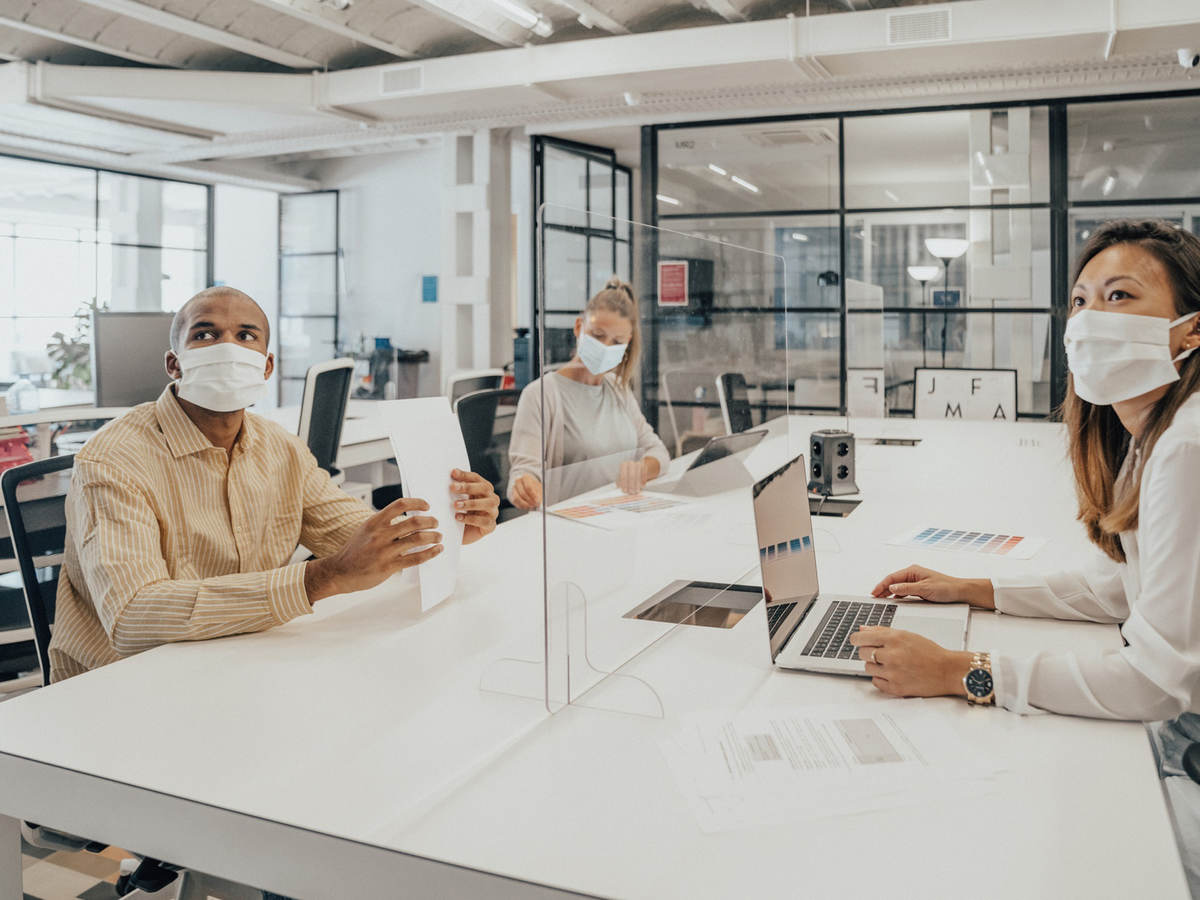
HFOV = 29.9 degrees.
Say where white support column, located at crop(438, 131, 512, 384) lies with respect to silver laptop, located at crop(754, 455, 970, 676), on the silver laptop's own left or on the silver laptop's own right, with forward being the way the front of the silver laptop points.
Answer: on the silver laptop's own left

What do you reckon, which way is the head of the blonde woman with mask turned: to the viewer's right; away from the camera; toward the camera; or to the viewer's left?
toward the camera

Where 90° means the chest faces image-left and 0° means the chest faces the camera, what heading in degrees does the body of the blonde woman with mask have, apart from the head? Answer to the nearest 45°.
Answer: approximately 315°

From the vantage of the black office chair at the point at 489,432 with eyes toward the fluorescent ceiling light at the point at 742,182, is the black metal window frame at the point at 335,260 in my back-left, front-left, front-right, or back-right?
front-left

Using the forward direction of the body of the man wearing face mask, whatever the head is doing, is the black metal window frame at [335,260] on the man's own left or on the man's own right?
on the man's own left

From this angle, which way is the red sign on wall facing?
toward the camera

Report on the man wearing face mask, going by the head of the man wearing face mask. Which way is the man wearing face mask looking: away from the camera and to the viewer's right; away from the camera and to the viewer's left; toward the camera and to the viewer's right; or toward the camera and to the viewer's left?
toward the camera and to the viewer's right

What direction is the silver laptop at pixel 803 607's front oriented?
to the viewer's right

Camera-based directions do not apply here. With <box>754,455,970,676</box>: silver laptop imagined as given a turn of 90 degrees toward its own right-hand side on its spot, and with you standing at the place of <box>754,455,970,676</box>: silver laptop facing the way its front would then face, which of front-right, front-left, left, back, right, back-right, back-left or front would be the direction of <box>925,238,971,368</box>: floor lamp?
back

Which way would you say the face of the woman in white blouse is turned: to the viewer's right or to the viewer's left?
to the viewer's left

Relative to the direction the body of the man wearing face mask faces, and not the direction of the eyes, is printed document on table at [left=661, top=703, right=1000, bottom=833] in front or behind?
in front

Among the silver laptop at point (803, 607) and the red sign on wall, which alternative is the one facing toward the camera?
the red sign on wall
